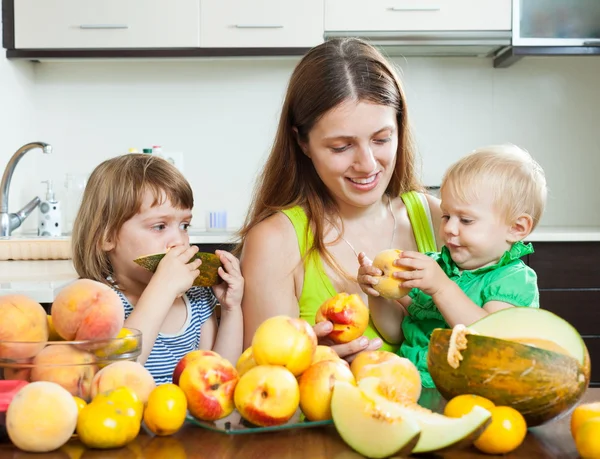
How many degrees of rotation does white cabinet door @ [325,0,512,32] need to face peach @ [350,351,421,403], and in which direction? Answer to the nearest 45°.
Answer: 0° — it already faces it

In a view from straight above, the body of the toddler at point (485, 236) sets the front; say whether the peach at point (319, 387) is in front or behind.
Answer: in front

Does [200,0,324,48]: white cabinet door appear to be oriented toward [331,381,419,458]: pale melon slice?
yes

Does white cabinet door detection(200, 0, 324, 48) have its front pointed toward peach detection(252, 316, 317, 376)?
yes

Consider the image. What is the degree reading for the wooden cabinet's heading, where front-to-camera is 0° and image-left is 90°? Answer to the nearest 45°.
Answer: approximately 0°

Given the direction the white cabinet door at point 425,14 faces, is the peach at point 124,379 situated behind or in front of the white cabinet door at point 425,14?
in front

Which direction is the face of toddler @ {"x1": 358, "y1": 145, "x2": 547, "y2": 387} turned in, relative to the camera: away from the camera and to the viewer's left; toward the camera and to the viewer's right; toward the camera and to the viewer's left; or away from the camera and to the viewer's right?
toward the camera and to the viewer's left

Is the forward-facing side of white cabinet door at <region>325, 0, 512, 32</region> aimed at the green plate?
yes

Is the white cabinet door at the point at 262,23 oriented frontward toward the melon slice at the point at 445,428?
yes
